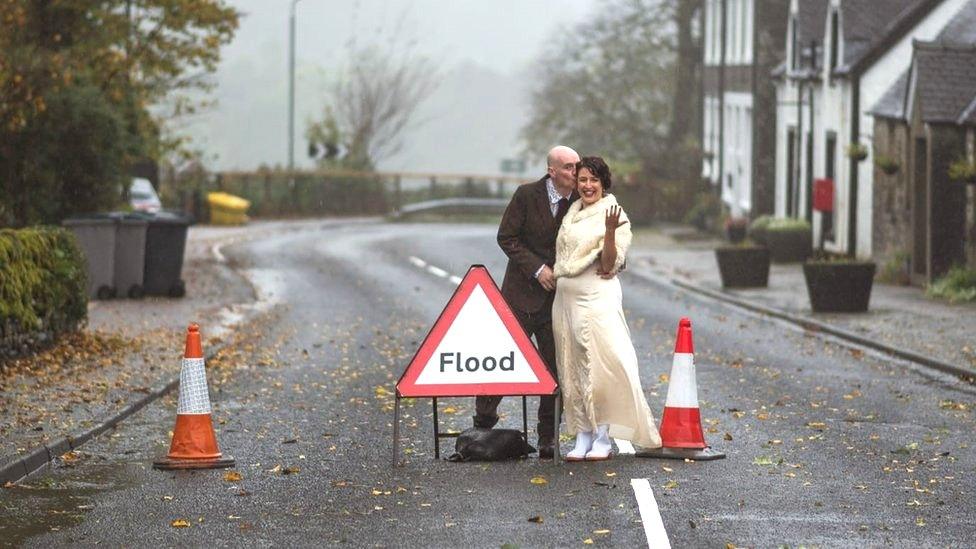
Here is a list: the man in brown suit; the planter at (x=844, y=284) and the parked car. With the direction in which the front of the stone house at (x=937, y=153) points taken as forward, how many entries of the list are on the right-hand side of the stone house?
1

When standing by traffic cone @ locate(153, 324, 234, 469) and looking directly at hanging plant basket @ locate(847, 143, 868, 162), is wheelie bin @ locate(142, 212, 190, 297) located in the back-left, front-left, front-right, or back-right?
front-left

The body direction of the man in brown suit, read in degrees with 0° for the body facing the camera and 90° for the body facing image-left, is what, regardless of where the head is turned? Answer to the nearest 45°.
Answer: approximately 315°

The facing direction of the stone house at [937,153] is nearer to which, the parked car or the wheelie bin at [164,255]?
the wheelie bin

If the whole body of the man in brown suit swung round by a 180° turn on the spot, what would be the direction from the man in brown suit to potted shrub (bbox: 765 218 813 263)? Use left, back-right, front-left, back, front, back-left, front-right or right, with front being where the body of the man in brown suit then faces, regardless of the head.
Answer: front-right

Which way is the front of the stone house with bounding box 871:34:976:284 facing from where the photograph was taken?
facing the viewer and to the left of the viewer

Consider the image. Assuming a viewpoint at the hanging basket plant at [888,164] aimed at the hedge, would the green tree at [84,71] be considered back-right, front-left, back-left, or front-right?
front-right

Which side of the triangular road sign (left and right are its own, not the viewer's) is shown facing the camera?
front

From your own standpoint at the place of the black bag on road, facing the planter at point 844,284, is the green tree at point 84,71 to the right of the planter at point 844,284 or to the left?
left

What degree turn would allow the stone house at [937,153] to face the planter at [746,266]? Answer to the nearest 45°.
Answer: approximately 45° to its right

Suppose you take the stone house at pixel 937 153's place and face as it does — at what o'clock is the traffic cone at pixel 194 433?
The traffic cone is roughly at 11 o'clock from the stone house.

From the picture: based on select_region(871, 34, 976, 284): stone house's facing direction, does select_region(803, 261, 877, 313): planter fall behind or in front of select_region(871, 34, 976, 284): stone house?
in front

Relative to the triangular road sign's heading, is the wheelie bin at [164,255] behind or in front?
behind

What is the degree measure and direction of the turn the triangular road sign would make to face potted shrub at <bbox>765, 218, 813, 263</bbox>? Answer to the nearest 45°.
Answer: approximately 180°

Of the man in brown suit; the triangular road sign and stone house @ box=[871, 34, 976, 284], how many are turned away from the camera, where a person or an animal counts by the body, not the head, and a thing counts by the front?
0

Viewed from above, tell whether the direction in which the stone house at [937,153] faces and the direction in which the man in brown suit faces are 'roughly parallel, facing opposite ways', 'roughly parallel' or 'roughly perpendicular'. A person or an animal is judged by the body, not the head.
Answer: roughly perpendicular

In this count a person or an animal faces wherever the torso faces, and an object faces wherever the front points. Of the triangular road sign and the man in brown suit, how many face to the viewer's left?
0

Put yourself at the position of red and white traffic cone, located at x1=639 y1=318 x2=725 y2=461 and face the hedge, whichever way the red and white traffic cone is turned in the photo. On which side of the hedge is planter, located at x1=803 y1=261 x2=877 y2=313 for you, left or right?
right

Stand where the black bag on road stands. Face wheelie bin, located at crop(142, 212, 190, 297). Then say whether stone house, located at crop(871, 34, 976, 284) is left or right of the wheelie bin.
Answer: right
